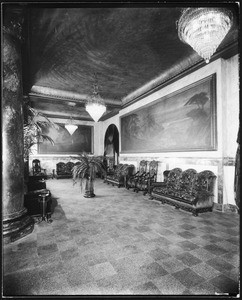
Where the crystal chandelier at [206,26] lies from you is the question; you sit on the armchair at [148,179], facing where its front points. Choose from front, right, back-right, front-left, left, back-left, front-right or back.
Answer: front-left

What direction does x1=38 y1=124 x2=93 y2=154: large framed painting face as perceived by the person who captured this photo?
facing the viewer

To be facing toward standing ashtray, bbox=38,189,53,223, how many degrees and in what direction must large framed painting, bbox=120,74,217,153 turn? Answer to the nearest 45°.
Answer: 0° — it already faces it

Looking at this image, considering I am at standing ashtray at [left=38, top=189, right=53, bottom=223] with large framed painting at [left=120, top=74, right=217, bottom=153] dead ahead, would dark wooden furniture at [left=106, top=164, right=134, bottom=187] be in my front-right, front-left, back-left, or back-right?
front-left

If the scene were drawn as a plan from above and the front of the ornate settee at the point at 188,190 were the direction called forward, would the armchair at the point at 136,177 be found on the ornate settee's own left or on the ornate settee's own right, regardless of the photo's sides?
on the ornate settee's own right

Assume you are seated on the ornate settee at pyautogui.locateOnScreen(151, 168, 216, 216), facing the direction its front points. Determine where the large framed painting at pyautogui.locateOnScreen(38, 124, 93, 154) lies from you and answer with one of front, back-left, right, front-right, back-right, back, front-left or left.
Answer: right

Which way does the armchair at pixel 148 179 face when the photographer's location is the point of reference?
facing the viewer and to the left of the viewer

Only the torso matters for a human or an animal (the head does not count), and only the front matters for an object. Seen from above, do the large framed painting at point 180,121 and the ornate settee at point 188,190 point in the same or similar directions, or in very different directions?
same or similar directions

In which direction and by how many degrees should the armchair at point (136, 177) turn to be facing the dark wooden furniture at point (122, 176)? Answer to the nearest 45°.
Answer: approximately 90° to its right

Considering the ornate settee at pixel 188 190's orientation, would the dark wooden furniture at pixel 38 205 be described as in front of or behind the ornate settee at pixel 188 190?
in front

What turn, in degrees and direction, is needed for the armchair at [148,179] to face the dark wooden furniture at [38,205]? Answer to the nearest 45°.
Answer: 0° — it already faces it

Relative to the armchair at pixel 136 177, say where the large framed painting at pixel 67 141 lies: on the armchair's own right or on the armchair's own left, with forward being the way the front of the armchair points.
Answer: on the armchair's own right

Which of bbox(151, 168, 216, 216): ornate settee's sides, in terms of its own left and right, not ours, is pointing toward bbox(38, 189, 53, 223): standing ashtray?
front
